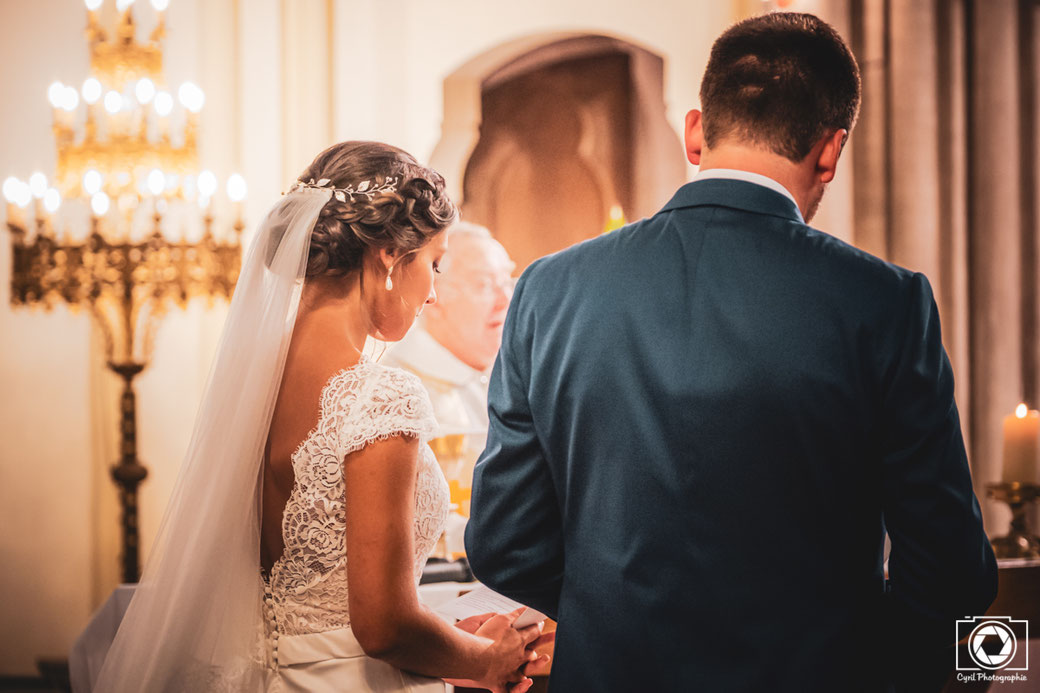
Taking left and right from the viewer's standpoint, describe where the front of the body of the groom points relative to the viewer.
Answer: facing away from the viewer

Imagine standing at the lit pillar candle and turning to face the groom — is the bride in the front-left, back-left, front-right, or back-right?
front-right

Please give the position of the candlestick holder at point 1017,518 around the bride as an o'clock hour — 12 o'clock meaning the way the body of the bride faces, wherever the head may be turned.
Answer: The candlestick holder is roughly at 1 o'clock from the bride.

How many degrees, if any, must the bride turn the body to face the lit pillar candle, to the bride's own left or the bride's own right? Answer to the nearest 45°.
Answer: approximately 45° to the bride's own right

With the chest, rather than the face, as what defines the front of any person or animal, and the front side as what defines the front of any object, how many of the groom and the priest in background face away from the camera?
1

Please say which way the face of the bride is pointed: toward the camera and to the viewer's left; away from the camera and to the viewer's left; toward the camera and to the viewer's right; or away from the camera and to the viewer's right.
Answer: away from the camera and to the viewer's right

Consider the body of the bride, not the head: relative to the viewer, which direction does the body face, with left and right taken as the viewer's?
facing away from the viewer and to the right of the viewer

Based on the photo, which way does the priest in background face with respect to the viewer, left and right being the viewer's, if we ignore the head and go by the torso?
facing the viewer and to the right of the viewer

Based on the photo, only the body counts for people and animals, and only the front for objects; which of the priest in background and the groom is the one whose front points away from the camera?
the groom
